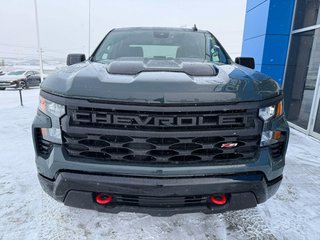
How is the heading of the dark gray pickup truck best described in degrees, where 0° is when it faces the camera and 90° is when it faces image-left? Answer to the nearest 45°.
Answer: approximately 0°
